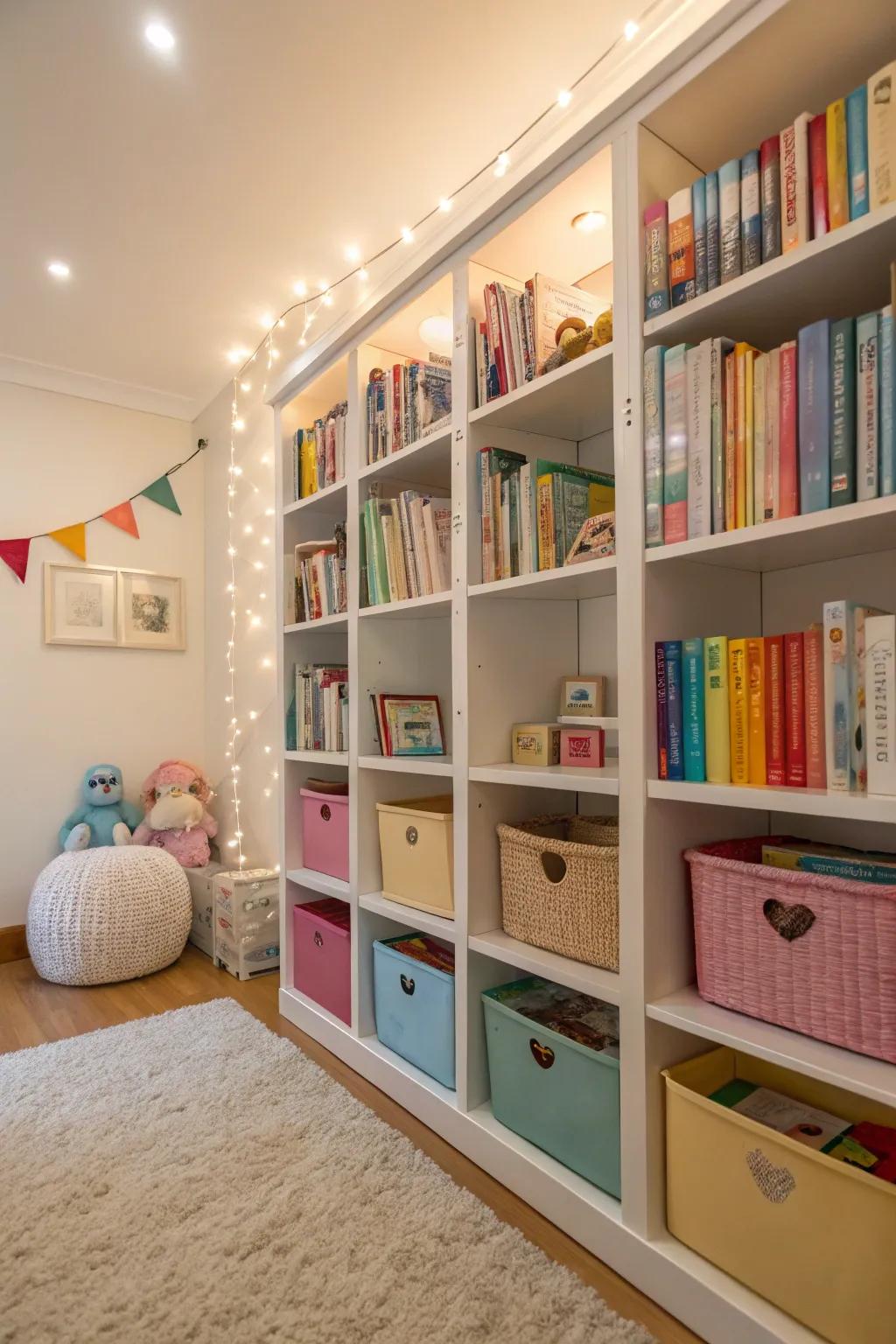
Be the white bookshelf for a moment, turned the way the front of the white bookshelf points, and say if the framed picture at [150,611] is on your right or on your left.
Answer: on your right

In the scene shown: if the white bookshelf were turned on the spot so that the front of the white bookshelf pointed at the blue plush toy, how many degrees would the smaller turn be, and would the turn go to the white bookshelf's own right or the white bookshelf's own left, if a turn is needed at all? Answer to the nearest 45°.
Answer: approximately 90° to the white bookshelf's own right

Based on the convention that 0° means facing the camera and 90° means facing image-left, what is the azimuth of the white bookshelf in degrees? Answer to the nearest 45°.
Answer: approximately 45°

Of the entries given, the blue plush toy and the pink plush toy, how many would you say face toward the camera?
2

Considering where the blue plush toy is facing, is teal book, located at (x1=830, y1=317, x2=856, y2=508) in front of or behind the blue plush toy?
in front

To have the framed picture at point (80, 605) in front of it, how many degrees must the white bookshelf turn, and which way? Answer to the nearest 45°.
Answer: approximately 90° to its right

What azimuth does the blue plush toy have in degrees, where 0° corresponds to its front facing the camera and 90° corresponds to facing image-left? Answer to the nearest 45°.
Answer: approximately 0°
